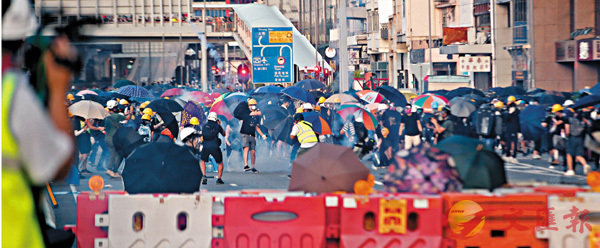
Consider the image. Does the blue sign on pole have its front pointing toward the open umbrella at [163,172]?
yes

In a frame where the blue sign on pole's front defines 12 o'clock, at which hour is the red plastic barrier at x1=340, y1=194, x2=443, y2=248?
The red plastic barrier is roughly at 12 o'clock from the blue sign on pole.

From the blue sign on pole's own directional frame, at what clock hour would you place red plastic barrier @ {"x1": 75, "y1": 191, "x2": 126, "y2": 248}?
The red plastic barrier is roughly at 12 o'clock from the blue sign on pole.

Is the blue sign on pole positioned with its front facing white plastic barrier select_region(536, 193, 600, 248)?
yes
